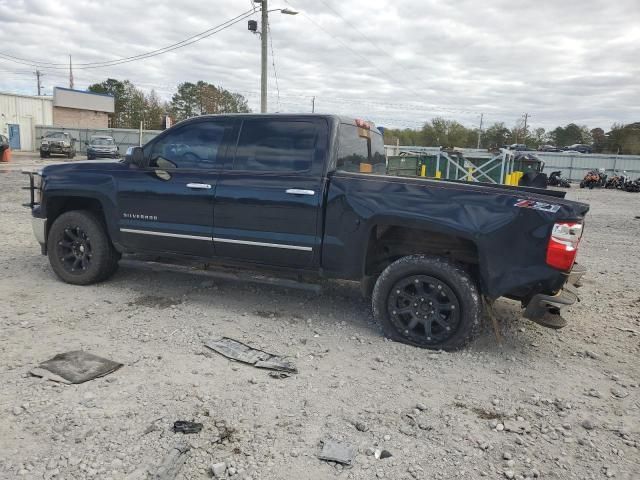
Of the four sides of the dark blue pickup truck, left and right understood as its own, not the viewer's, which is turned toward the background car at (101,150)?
front

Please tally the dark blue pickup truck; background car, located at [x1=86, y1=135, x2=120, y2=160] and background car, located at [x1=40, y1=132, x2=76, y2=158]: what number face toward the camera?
2

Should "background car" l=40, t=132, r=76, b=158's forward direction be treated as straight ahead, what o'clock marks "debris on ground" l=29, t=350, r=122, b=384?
The debris on ground is roughly at 12 o'clock from the background car.

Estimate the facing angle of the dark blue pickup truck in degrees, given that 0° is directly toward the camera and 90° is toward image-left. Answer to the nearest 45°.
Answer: approximately 135°

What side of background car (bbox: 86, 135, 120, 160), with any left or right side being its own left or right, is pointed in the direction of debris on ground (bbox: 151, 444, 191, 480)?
front

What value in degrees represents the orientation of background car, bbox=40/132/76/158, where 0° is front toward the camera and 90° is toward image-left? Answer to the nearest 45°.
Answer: approximately 0°

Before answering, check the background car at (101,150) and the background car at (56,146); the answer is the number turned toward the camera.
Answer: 2

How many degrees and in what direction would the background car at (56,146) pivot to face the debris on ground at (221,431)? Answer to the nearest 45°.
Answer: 0° — it already faces it

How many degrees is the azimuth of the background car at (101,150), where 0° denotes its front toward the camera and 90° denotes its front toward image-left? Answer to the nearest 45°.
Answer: approximately 0°

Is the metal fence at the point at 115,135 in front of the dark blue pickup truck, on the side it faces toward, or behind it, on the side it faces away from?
in front

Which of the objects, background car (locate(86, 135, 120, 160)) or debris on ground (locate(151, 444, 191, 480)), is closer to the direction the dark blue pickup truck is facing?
the background car

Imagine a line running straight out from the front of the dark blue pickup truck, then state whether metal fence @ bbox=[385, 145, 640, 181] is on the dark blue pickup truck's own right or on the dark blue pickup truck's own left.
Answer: on the dark blue pickup truck's own right

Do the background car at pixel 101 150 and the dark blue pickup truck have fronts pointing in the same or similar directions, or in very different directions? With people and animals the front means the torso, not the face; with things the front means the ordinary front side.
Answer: very different directions
